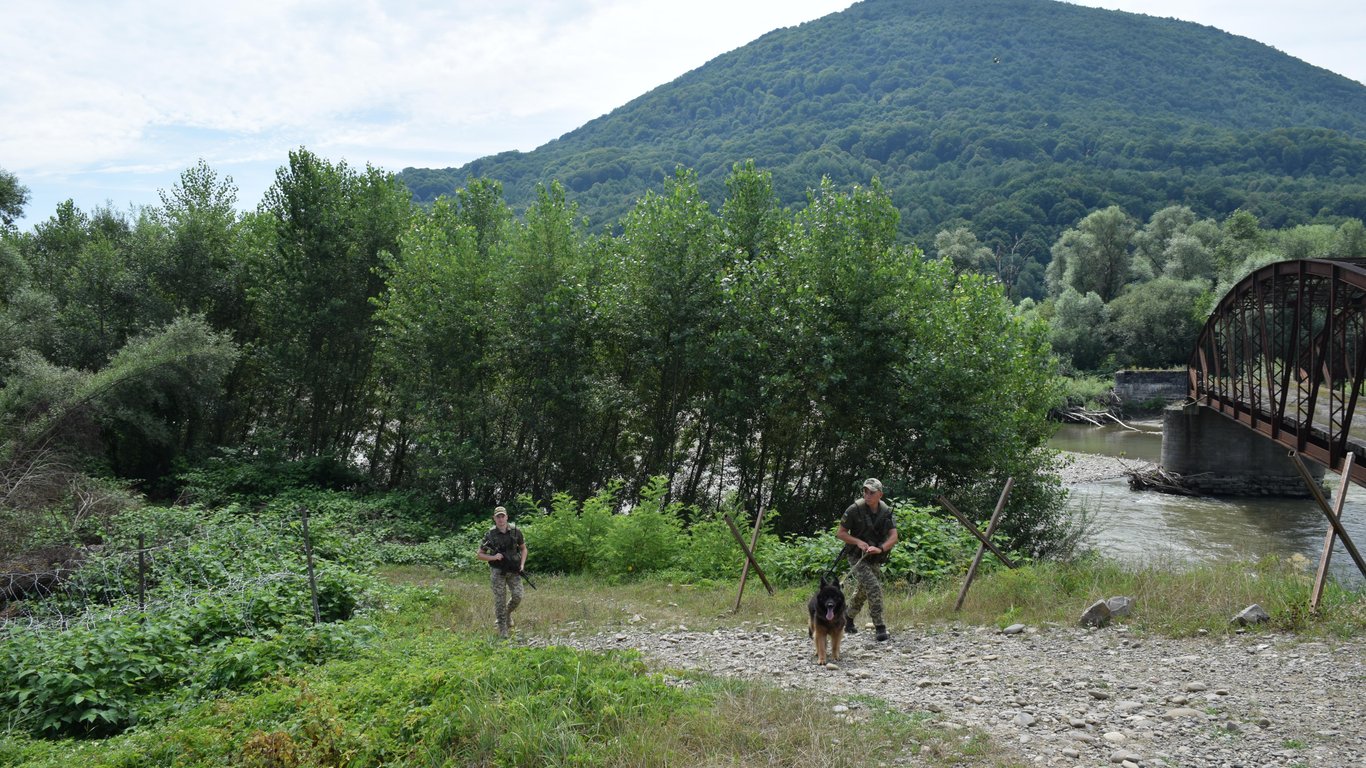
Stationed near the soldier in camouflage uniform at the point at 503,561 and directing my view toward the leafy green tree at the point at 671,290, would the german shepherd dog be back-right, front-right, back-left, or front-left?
back-right

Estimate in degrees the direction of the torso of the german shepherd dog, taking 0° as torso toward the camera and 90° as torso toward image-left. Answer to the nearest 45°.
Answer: approximately 0°

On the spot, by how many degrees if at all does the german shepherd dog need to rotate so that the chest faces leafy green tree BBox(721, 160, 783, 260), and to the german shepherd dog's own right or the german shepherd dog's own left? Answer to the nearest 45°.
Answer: approximately 180°

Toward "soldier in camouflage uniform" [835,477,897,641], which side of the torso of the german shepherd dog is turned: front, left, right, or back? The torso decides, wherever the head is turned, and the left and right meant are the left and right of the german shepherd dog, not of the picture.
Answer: back

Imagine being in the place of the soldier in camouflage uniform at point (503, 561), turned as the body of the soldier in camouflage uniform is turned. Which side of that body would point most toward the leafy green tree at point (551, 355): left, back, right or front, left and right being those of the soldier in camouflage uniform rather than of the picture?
back

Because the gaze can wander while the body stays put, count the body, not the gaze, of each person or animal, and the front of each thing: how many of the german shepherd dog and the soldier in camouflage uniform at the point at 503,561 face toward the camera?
2

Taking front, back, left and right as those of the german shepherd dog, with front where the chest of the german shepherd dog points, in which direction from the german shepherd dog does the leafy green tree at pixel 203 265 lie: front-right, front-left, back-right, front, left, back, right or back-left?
back-right

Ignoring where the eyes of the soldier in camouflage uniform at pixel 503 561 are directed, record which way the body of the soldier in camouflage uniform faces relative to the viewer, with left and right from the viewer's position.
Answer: facing the viewer

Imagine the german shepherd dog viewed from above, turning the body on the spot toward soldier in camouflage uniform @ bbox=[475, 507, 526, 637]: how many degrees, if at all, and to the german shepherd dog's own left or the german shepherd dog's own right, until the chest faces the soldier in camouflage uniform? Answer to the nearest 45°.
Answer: approximately 135° to the german shepherd dog's own right

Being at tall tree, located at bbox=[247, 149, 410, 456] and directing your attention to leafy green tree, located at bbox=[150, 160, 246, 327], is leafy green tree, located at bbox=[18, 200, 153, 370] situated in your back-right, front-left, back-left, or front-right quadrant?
front-left

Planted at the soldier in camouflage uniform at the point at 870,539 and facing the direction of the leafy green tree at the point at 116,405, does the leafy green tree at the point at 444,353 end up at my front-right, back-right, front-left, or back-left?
front-right

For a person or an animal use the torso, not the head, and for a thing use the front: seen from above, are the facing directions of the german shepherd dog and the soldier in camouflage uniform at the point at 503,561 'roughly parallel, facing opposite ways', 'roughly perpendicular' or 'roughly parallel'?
roughly parallel

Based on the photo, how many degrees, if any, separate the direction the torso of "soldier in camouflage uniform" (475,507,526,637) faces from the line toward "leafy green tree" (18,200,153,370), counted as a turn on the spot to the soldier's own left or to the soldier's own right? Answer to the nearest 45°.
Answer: approximately 135° to the soldier's own right

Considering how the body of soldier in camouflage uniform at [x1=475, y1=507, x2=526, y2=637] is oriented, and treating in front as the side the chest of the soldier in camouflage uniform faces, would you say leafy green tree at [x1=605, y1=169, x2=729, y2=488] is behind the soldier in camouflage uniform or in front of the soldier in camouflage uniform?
behind

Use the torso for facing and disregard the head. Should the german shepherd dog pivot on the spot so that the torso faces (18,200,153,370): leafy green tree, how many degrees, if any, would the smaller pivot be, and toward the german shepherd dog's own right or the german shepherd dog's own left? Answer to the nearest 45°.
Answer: approximately 135° to the german shepherd dog's own right
